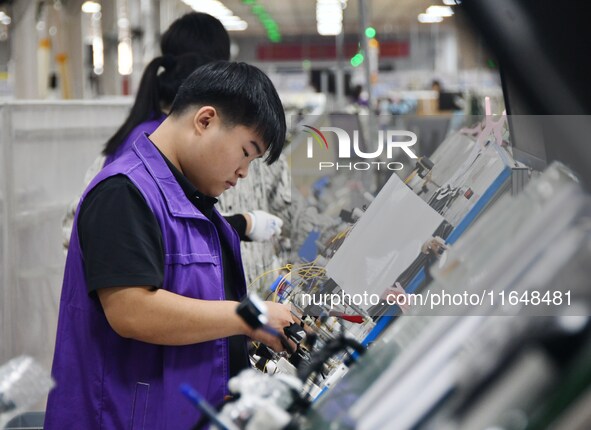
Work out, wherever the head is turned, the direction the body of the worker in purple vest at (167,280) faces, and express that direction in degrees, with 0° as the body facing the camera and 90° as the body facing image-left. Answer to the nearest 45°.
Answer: approximately 270°

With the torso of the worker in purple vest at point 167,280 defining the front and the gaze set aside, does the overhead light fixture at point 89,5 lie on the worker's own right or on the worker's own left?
on the worker's own left

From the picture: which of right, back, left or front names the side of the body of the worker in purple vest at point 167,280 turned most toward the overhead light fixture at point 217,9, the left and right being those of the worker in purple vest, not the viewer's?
left
